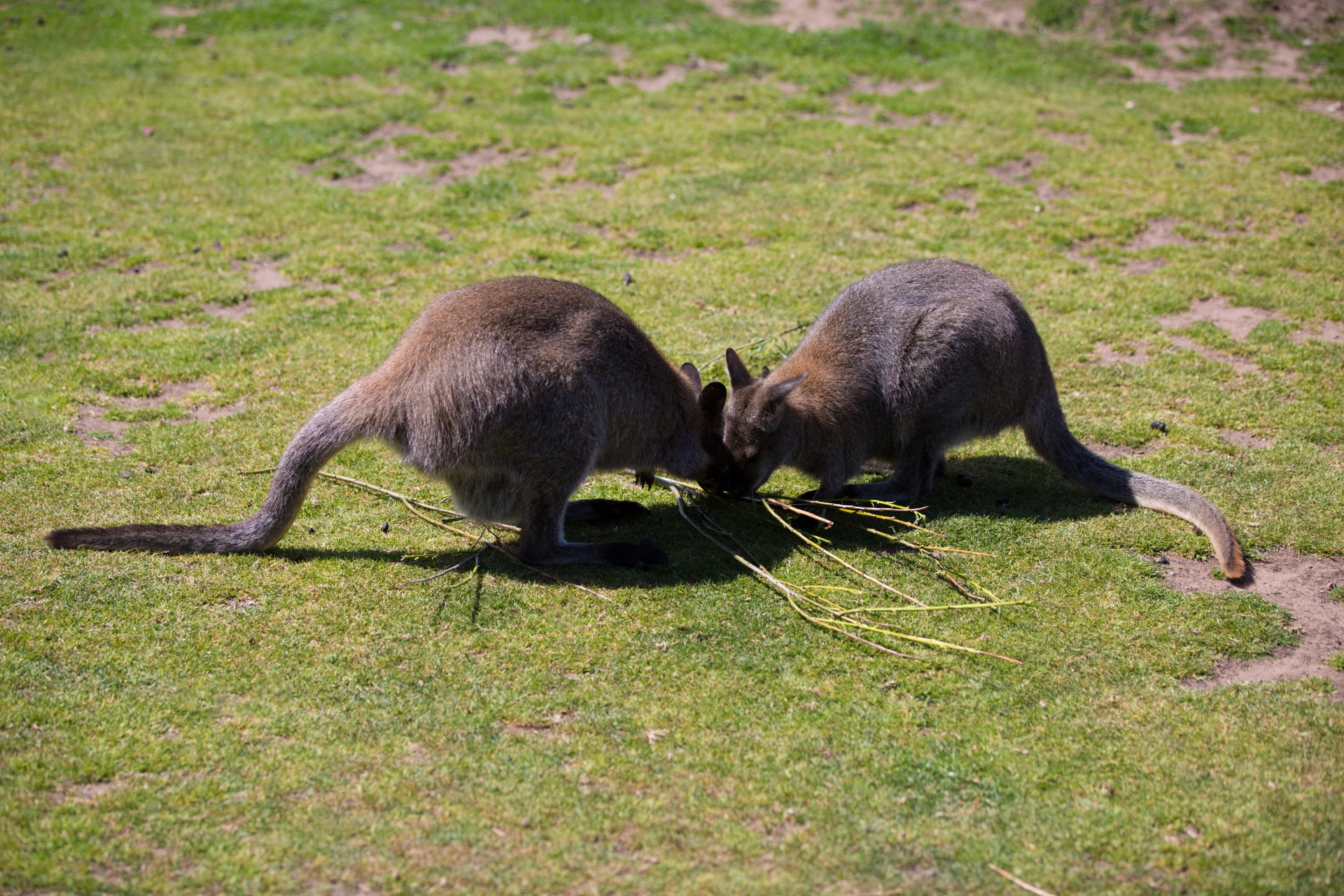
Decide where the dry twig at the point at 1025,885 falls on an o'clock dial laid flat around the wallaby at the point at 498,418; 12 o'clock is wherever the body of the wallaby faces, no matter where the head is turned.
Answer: The dry twig is roughly at 2 o'clock from the wallaby.

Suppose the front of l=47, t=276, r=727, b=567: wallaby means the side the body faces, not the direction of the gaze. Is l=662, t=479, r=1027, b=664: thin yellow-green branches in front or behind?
in front

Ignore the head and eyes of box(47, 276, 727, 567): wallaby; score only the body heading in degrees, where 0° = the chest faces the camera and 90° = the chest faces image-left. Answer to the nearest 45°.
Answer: approximately 270°

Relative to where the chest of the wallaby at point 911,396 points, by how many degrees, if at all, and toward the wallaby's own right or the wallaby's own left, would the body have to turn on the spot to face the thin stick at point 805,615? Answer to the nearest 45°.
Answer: approximately 90° to the wallaby's own left

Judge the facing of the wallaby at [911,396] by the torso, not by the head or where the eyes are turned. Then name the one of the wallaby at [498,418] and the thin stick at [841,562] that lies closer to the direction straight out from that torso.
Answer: the wallaby

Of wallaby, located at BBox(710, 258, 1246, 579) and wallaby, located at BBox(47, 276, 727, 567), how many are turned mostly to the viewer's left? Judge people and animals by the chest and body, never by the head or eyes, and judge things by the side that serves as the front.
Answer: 1

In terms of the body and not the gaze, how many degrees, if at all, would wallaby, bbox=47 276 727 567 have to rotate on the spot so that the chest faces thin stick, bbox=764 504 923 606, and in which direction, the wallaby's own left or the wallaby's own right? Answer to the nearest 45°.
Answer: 0° — it already faces it

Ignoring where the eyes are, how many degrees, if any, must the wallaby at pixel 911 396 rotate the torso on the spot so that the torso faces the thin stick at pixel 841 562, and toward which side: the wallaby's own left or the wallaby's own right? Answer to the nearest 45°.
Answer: approximately 90° to the wallaby's own left

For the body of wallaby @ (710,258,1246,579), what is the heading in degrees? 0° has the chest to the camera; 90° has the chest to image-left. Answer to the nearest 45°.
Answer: approximately 90°

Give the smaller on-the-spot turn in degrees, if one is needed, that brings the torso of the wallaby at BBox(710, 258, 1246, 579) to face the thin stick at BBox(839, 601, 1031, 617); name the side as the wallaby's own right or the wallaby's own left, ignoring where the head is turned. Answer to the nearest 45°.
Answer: approximately 90° to the wallaby's own left
